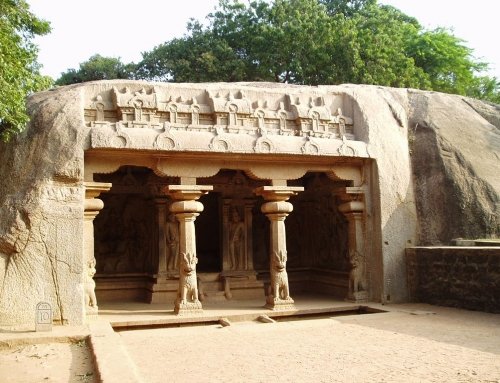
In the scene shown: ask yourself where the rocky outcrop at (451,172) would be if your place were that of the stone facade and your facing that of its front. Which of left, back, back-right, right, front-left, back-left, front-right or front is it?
left

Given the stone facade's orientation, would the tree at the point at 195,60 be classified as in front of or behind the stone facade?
behind

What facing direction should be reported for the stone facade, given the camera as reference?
facing the viewer

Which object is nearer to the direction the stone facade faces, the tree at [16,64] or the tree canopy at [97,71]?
the tree

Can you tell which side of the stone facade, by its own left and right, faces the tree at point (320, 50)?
back

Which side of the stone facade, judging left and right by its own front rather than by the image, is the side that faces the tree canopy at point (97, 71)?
back
